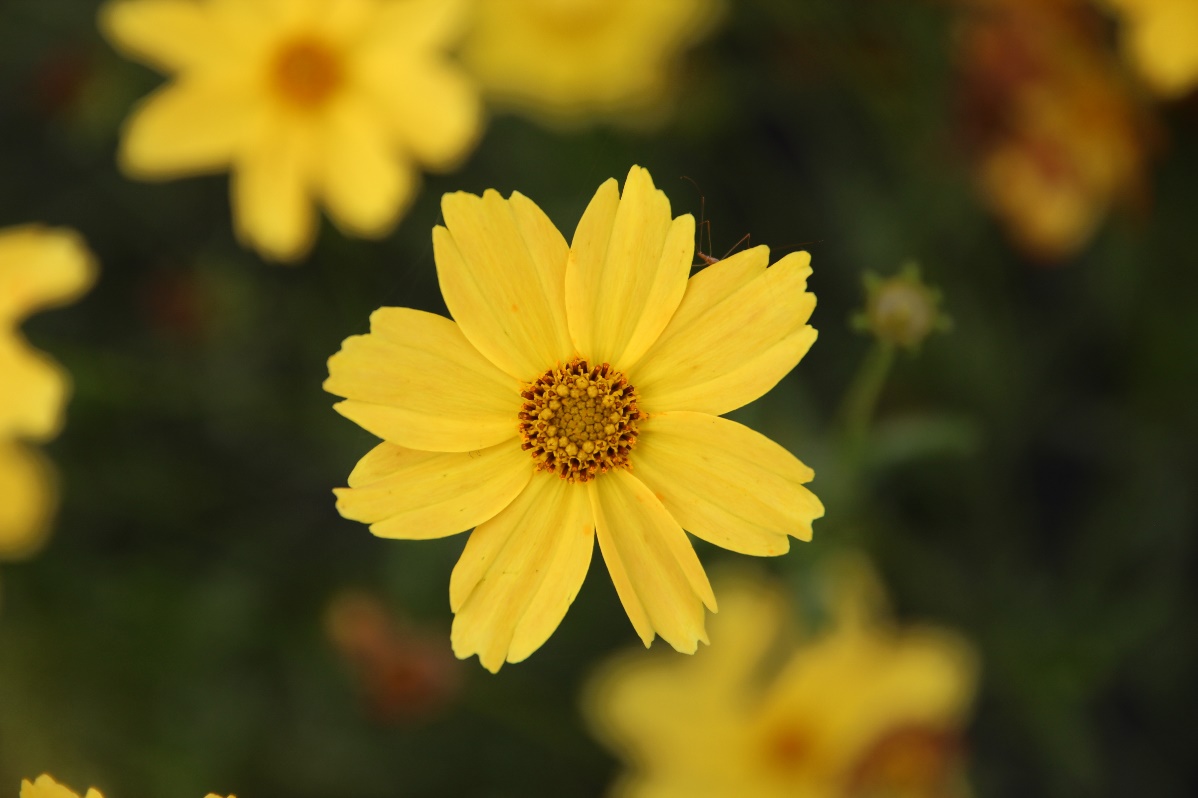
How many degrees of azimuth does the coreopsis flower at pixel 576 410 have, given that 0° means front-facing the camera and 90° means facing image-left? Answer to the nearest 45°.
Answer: approximately 0°
